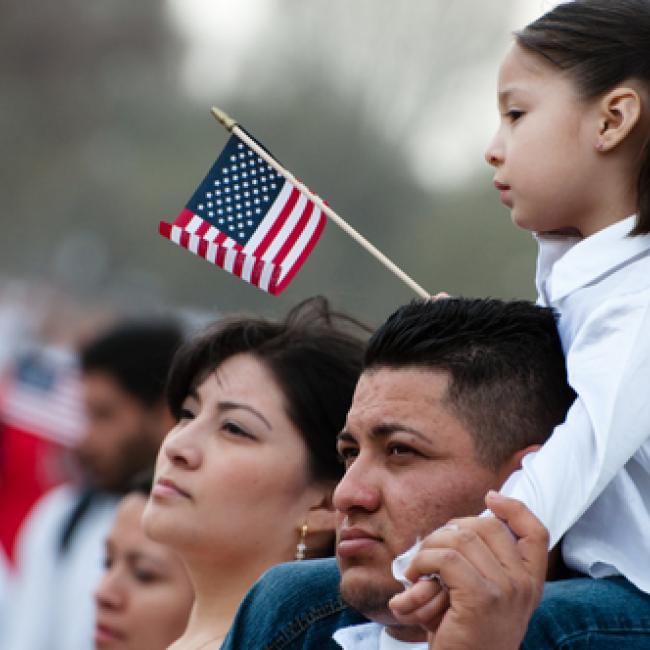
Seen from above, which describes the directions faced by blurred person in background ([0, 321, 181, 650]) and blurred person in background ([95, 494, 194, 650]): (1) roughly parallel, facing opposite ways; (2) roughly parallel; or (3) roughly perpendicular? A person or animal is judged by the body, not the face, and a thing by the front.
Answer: roughly parallel

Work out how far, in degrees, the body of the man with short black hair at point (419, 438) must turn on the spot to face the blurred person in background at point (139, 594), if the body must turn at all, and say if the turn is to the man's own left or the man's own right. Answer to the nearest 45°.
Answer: approximately 90° to the man's own right

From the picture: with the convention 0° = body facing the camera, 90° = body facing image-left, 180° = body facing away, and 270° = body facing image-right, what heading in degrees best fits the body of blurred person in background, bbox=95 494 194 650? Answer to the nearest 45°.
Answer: approximately 45°

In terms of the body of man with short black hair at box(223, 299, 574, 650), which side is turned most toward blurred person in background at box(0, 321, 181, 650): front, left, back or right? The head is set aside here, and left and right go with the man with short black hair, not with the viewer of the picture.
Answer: right

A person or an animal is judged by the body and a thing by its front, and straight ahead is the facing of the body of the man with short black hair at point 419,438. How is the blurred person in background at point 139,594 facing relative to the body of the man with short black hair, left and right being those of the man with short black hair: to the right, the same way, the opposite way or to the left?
the same way

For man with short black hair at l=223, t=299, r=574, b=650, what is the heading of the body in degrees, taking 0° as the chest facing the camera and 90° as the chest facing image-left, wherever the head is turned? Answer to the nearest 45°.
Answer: approximately 45°

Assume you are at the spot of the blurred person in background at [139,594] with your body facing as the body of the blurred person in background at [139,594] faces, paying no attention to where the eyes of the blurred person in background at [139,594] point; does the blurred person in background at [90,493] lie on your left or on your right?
on your right

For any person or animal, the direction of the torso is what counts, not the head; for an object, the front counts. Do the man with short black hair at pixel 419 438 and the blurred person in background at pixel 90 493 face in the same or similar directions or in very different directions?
same or similar directions

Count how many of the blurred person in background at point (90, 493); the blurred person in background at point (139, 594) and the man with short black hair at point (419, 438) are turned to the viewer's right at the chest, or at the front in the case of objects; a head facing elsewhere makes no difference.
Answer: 0

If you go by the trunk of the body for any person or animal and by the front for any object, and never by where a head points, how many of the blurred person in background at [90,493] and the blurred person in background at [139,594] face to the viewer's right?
0

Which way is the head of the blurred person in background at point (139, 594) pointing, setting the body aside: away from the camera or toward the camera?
toward the camera

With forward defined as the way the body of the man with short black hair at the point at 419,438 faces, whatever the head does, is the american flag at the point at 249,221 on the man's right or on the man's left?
on the man's right

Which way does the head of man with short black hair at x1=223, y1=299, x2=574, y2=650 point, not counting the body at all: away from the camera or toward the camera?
toward the camera
